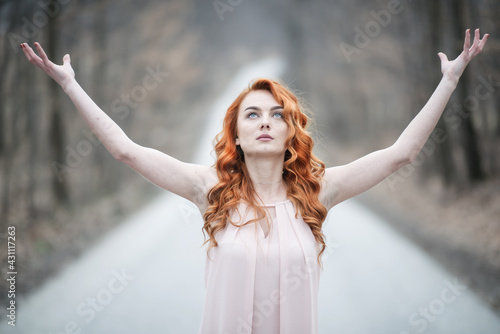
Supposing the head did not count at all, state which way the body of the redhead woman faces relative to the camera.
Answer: toward the camera
